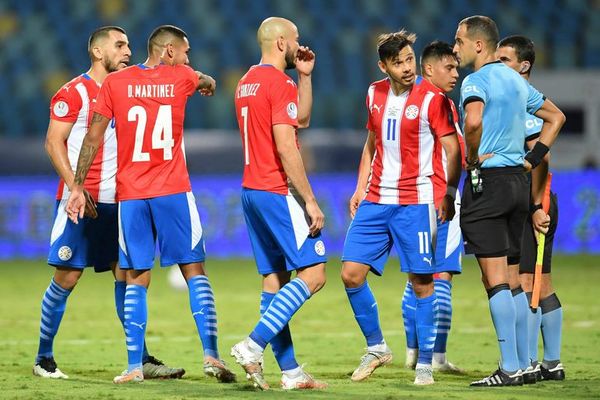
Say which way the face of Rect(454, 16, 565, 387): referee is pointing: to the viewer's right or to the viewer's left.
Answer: to the viewer's left

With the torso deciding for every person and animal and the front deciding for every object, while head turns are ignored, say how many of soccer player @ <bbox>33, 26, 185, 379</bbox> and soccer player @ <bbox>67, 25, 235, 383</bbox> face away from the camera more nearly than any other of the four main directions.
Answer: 1

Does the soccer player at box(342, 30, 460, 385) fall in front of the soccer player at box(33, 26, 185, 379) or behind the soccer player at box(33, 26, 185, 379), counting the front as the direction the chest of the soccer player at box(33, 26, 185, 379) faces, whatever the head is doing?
in front

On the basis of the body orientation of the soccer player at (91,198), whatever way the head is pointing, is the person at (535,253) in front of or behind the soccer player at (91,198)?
in front

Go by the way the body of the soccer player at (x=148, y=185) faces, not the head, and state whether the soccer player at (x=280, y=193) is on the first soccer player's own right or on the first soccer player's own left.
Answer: on the first soccer player's own right

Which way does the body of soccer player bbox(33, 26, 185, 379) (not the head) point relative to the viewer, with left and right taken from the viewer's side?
facing the viewer and to the right of the viewer

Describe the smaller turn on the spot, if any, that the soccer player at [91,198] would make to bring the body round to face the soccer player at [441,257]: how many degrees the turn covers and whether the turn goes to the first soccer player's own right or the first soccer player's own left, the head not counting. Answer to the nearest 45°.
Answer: approximately 45° to the first soccer player's own left

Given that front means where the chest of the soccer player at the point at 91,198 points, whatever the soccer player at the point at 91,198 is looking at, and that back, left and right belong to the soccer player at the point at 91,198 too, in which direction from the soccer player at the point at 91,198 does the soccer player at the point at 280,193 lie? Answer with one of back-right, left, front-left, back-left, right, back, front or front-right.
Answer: front

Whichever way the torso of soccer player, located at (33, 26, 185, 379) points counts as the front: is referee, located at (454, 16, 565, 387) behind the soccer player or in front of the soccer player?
in front

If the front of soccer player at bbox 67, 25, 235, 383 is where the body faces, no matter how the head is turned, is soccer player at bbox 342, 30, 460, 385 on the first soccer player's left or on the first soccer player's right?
on the first soccer player's right

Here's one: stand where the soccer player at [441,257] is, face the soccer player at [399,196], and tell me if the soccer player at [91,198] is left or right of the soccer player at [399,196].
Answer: right

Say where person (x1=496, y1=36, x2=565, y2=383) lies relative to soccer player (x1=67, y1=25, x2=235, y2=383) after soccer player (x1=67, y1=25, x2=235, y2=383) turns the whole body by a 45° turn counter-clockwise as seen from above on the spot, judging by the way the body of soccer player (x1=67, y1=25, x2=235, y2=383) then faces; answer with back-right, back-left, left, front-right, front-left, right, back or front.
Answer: back-right

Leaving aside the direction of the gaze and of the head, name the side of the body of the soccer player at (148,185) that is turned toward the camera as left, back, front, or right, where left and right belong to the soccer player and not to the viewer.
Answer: back
